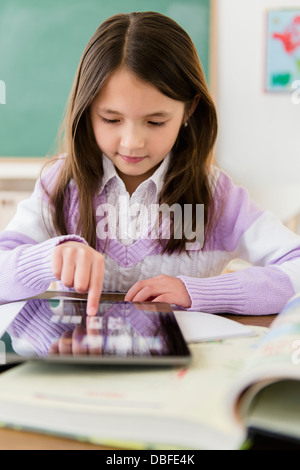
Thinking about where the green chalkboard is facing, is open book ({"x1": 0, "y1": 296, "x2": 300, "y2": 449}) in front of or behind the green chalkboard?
in front

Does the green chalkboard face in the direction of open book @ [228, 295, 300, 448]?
yes

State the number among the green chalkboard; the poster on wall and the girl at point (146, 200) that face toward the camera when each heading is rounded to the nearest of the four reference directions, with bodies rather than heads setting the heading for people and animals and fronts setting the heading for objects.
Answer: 3

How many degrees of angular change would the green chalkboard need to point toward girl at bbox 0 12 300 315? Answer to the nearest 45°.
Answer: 0° — it already faces them

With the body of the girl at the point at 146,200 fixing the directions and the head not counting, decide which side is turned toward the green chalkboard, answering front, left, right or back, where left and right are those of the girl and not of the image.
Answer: back

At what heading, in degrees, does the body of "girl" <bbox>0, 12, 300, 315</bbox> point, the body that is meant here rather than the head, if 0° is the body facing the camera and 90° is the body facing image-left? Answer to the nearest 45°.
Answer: approximately 0°

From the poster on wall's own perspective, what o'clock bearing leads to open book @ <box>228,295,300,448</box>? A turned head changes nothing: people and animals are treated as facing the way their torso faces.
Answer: The open book is roughly at 12 o'clock from the poster on wall.

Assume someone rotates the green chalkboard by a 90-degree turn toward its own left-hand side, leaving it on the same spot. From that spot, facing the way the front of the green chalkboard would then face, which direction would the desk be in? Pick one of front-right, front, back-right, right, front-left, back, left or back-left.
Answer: right

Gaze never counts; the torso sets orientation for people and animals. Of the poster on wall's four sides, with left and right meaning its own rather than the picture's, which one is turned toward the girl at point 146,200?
front
